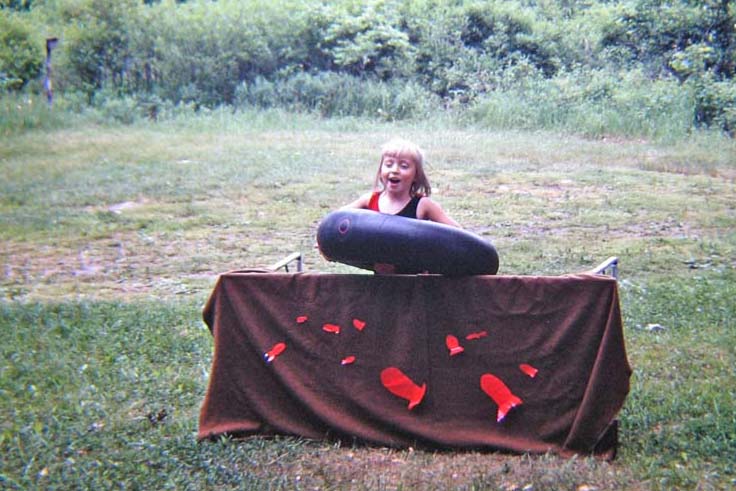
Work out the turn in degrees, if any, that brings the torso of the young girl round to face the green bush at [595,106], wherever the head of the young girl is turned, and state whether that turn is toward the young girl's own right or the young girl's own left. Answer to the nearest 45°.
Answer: approximately 180°

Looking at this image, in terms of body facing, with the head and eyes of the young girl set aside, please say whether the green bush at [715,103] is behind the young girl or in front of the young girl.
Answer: behind

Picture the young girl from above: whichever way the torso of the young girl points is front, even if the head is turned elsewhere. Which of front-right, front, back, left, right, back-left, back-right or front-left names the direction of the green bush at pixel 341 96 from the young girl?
back

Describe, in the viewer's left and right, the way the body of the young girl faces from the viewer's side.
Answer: facing the viewer

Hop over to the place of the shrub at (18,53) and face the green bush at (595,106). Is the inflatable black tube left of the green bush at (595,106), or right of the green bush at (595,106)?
right
